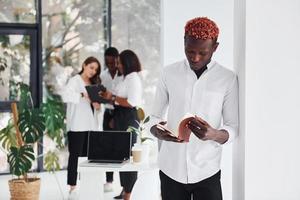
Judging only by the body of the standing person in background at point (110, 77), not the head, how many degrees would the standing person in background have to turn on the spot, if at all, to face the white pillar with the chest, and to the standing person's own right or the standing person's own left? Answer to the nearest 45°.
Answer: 0° — they already face it

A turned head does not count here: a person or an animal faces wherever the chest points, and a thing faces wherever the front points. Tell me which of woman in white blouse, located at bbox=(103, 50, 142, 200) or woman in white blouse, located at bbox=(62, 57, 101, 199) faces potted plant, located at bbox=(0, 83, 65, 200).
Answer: woman in white blouse, located at bbox=(103, 50, 142, 200)

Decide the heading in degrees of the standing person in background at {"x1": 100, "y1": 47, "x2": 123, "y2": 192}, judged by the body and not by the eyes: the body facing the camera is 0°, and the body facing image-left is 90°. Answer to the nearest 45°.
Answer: approximately 0°

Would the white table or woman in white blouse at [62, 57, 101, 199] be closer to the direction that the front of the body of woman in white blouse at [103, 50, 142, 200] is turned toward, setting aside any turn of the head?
the woman in white blouse

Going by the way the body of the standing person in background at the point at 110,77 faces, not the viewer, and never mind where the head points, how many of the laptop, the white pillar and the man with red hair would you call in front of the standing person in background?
3

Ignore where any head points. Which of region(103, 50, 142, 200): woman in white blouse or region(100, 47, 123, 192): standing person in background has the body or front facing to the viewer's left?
the woman in white blouse

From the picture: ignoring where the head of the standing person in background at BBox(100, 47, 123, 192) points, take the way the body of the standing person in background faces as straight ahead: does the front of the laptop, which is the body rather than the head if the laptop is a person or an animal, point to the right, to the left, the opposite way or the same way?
the opposite way

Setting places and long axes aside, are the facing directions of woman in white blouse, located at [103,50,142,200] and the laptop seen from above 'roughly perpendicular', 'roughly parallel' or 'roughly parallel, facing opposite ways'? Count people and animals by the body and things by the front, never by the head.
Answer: roughly perpendicular

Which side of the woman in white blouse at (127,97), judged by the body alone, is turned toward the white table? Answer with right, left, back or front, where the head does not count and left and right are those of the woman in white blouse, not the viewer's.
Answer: left

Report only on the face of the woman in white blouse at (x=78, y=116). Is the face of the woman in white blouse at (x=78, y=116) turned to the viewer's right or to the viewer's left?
to the viewer's right

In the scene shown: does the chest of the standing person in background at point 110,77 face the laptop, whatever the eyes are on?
yes

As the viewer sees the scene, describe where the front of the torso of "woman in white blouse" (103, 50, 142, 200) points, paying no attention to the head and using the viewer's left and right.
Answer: facing to the left of the viewer
